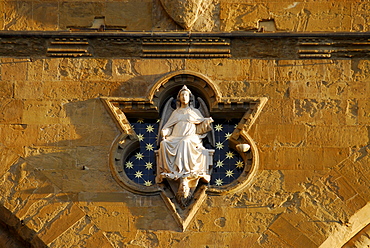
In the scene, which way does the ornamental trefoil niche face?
toward the camera

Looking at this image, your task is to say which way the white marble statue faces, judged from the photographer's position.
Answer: facing the viewer
